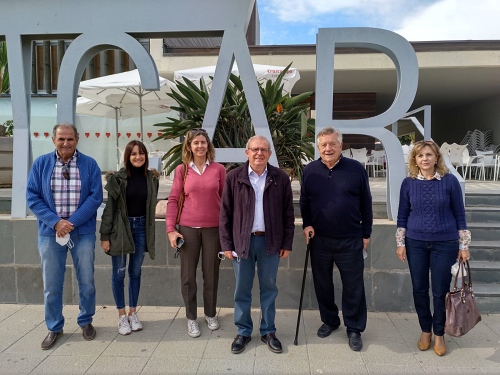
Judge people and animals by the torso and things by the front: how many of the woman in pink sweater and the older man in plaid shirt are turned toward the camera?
2

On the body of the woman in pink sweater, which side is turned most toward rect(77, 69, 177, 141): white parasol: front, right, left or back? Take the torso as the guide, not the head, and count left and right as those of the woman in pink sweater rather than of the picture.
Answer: back

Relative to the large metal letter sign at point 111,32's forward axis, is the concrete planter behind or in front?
behind

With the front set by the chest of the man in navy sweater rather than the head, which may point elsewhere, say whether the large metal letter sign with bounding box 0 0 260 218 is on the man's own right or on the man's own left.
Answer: on the man's own right

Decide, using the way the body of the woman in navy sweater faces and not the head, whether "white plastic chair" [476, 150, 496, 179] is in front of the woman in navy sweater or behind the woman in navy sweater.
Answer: behind

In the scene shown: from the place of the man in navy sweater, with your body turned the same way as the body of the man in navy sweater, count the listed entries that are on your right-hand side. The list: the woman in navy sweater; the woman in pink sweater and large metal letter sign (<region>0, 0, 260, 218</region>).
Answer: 2

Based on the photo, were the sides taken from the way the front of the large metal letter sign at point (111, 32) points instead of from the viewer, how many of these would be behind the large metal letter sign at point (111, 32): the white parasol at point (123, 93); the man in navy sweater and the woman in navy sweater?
1

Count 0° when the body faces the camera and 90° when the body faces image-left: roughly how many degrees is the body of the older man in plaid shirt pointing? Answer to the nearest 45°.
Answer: approximately 0°
